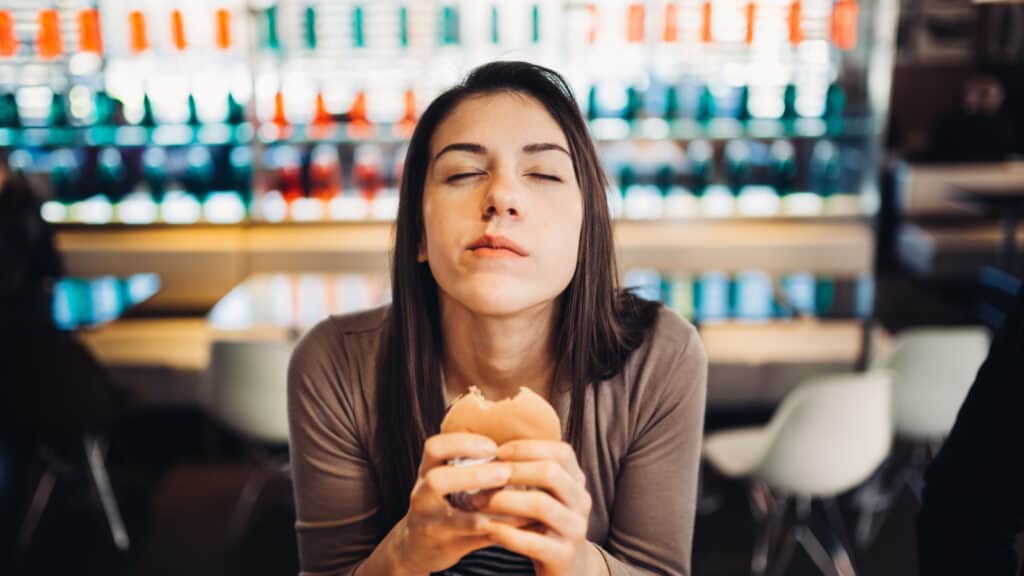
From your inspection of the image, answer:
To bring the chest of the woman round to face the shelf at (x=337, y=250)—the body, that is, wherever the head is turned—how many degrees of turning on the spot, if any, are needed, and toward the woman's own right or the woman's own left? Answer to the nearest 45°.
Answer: approximately 180°

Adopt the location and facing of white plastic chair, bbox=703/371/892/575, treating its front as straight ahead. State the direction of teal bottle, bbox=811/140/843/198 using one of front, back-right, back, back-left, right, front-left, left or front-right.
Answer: front-right

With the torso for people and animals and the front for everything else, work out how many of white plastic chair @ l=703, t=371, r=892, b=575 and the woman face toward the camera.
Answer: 1

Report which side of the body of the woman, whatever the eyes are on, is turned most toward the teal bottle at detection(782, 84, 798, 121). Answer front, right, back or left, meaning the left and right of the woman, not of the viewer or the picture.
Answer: back

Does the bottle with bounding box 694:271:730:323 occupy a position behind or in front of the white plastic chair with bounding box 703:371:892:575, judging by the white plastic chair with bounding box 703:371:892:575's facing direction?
in front

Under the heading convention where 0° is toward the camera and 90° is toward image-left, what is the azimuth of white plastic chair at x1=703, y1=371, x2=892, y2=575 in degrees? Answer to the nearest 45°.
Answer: approximately 135°

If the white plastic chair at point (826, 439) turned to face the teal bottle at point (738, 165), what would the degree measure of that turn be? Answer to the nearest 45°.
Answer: approximately 45° to its right

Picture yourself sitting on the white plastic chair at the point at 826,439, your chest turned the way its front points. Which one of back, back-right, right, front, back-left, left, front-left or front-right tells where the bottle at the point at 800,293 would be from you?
front-right

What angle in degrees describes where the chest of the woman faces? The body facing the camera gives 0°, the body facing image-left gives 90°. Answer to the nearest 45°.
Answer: approximately 0°

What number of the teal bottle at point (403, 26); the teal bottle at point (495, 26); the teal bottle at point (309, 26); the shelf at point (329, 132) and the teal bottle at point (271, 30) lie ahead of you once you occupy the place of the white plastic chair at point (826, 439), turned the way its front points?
5

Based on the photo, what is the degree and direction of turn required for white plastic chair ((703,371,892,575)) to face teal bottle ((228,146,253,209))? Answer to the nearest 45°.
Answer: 0° — it already faces it

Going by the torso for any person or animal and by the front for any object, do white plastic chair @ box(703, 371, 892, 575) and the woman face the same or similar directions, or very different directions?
very different directions

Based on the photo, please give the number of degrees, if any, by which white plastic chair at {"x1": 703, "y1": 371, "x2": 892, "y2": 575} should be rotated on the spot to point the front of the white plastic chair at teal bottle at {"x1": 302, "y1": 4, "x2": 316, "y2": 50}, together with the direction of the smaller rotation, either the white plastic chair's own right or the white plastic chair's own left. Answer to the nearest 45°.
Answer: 0° — it already faces it

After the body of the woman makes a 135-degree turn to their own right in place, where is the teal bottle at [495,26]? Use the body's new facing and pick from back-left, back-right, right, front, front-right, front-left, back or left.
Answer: front-right

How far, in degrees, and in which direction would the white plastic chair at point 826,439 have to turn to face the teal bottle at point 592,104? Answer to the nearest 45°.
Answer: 0° — it already faces it

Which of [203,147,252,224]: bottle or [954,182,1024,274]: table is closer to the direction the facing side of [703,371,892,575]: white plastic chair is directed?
the bottle

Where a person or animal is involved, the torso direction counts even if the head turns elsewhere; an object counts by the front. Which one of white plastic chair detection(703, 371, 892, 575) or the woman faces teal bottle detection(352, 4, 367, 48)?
the white plastic chair

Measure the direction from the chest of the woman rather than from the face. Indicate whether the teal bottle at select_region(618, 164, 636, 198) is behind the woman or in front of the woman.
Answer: behind
